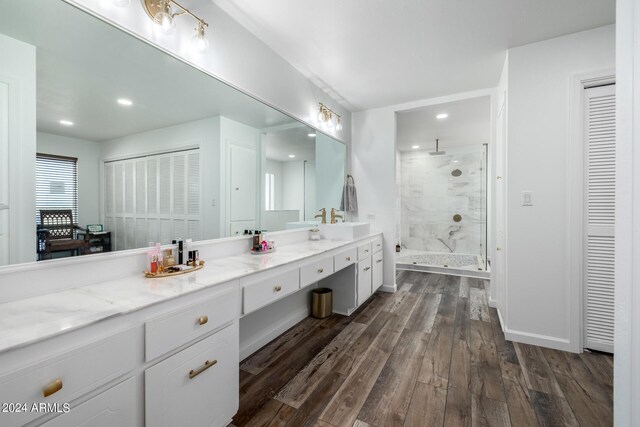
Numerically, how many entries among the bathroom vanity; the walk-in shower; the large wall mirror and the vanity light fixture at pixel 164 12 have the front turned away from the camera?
0

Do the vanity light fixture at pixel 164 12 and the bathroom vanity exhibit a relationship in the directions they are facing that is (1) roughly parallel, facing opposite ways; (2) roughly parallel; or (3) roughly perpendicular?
roughly parallel

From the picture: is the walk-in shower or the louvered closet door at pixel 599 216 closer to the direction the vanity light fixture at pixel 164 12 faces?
the louvered closet door

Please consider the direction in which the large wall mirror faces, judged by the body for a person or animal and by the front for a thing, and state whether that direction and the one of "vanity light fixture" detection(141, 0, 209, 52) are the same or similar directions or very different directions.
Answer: same or similar directions

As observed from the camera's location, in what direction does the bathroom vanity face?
facing the viewer and to the right of the viewer

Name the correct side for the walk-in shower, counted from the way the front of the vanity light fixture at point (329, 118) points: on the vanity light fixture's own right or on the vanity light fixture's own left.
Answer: on the vanity light fixture's own left

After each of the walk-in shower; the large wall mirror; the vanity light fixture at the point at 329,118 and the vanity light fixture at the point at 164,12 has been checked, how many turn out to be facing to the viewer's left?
0

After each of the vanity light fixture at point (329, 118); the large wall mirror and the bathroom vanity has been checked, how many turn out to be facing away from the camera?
0

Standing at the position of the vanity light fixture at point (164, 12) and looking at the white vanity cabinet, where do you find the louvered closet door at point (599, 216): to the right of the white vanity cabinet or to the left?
right

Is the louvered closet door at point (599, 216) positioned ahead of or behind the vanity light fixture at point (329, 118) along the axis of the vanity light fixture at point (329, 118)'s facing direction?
ahead

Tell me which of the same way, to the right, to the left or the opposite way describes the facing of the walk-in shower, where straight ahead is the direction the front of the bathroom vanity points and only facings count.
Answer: to the right

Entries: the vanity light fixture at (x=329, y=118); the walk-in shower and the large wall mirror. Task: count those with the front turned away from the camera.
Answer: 0

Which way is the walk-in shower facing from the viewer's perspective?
toward the camera

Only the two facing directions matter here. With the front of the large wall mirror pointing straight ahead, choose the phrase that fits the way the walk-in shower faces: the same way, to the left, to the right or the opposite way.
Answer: to the right

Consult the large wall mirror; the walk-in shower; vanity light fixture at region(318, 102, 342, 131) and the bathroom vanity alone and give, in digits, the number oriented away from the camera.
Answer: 0
